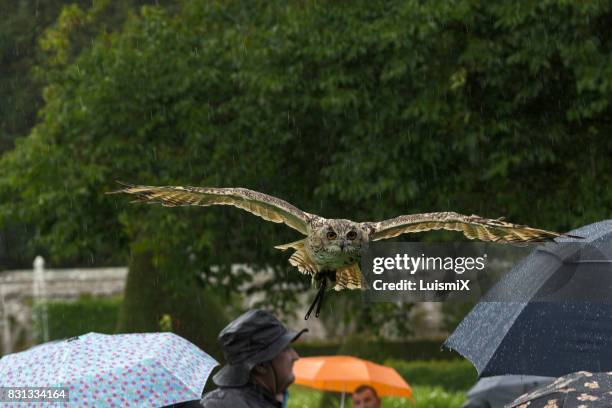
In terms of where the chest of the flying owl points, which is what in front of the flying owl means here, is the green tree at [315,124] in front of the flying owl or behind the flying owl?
behind

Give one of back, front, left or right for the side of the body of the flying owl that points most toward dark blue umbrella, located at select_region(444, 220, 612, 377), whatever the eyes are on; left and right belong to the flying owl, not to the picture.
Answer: left

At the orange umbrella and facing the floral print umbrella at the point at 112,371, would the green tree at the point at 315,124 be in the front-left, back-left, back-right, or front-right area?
back-right

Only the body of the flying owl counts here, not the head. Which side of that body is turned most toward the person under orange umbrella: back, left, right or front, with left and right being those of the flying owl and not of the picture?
back

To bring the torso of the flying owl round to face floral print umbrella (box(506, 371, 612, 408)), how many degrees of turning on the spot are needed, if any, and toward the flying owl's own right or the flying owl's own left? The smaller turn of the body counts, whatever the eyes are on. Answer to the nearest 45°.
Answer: approximately 45° to the flying owl's own left

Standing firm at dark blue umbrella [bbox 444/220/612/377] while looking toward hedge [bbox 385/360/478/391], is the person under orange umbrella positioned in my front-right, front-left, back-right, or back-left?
front-left

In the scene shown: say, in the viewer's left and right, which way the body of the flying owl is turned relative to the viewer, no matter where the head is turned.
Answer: facing the viewer

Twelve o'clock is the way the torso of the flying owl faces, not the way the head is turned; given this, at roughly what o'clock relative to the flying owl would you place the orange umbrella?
The orange umbrella is roughly at 6 o'clock from the flying owl.

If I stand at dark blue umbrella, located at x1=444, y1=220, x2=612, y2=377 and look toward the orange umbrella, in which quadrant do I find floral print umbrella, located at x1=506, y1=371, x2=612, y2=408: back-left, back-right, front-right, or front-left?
back-left

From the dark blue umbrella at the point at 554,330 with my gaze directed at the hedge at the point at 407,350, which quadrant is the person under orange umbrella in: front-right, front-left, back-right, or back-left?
front-left

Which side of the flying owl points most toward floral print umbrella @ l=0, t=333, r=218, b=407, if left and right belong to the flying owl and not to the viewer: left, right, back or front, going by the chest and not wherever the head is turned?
right

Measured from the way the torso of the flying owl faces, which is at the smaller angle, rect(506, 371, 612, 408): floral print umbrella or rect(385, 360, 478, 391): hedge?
the floral print umbrella
